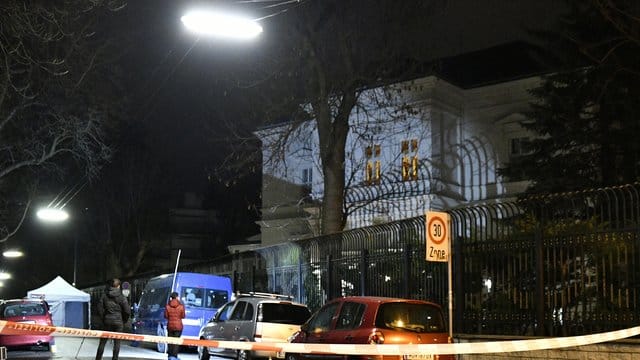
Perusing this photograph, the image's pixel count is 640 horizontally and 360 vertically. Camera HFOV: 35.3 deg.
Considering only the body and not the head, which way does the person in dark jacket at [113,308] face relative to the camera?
away from the camera

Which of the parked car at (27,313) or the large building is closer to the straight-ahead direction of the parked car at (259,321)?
the parked car

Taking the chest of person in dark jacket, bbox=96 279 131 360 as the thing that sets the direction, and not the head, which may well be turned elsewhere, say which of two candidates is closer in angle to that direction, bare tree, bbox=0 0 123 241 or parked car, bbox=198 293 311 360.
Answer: the bare tree

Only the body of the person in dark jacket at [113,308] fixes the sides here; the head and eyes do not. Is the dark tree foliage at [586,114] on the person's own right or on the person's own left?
on the person's own right

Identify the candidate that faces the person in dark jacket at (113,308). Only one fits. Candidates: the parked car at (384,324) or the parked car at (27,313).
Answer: the parked car at (384,324)
